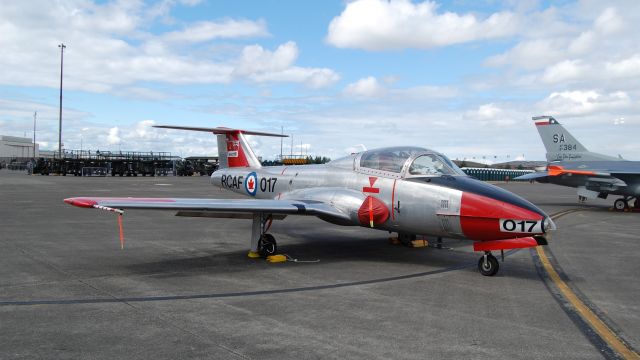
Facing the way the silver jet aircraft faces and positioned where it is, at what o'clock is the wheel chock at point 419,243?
The wheel chock is roughly at 8 o'clock from the silver jet aircraft.

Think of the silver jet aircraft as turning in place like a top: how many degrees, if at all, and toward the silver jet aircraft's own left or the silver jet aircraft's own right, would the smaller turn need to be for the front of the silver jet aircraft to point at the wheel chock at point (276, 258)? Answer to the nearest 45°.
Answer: approximately 135° to the silver jet aircraft's own right

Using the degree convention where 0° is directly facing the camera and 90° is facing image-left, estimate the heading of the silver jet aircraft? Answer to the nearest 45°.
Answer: approximately 315°

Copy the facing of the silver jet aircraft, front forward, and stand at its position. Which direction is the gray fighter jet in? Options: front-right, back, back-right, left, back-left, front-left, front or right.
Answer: left
